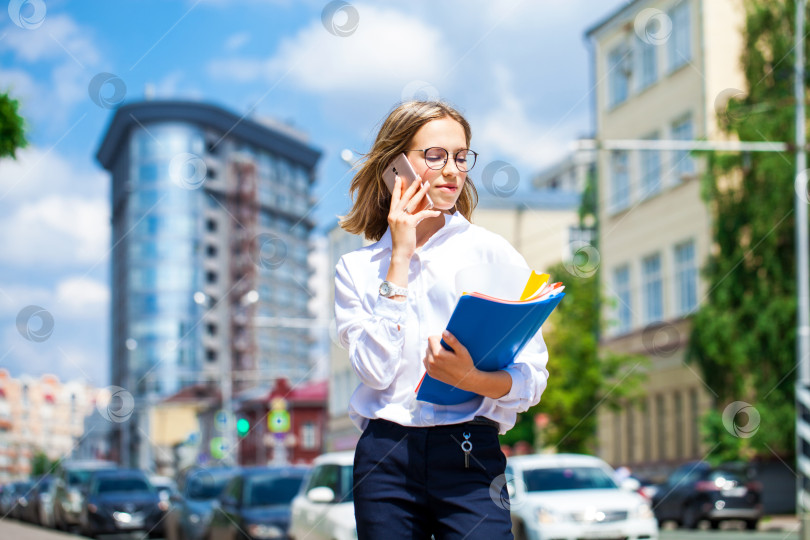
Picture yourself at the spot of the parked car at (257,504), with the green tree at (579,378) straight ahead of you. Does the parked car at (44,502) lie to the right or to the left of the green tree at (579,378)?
left

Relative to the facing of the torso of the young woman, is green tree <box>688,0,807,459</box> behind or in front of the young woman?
behind

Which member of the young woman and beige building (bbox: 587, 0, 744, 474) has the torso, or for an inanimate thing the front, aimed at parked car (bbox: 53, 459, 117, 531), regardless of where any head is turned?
the beige building

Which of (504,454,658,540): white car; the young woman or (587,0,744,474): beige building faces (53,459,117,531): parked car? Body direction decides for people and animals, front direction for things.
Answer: the beige building

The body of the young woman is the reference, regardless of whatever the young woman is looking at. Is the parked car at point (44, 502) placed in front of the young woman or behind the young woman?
behind

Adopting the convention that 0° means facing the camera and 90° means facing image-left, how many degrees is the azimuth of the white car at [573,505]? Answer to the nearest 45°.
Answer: approximately 315°

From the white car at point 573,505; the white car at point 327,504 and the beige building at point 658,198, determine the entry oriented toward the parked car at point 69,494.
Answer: the beige building

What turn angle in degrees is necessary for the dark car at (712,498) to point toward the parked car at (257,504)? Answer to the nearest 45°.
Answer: approximately 90° to its left

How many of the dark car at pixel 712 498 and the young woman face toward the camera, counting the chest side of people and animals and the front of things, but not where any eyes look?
1

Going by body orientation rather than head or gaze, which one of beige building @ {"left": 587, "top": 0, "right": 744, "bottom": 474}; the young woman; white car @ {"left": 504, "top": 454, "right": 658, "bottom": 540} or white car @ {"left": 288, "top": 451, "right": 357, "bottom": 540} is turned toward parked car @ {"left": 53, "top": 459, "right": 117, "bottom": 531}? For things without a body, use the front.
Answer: the beige building

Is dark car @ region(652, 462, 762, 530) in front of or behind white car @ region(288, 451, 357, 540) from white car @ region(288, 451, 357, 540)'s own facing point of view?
behind
